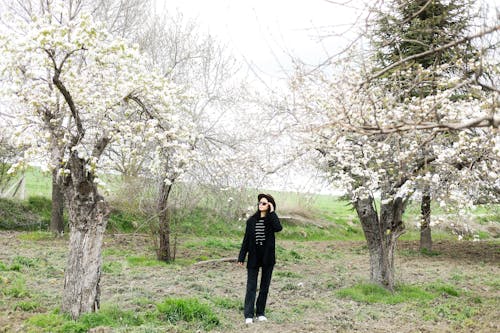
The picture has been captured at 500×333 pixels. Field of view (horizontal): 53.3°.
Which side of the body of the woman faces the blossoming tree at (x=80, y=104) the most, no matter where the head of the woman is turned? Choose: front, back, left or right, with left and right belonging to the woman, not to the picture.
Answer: right

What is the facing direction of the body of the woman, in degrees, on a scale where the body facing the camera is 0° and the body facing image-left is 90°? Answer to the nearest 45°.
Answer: approximately 0°
